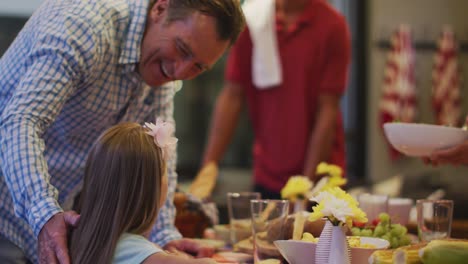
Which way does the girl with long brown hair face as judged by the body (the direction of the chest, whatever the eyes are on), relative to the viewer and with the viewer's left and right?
facing away from the viewer and to the right of the viewer

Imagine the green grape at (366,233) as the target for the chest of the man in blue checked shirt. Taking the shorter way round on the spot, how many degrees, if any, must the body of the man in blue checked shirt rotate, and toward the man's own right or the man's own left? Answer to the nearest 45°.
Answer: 0° — they already face it

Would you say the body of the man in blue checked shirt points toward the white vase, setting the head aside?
yes

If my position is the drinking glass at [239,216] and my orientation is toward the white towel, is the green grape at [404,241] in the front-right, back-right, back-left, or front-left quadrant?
back-right

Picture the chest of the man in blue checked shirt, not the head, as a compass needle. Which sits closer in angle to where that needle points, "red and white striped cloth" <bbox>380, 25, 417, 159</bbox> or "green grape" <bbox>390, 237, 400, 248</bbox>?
the green grape

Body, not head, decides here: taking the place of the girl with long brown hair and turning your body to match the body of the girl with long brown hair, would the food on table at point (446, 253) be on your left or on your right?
on your right

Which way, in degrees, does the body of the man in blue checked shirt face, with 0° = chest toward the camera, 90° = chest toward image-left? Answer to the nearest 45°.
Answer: approximately 315°

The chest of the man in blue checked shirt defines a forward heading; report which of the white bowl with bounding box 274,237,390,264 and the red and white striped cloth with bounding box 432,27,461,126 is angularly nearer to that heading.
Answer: the white bowl

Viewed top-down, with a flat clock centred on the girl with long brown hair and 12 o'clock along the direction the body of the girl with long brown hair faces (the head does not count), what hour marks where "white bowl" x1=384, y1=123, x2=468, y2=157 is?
The white bowl is roughly at 1 o'clock from the girl with long brown hair.

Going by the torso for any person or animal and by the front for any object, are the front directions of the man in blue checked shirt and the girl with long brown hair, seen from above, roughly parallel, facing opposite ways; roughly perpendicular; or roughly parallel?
roughly perpendicular
